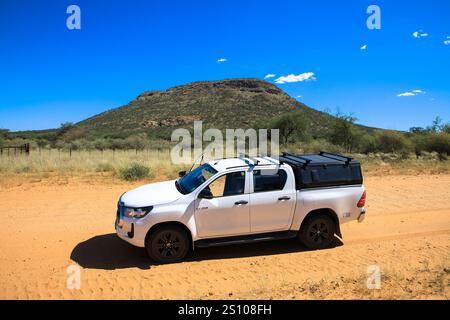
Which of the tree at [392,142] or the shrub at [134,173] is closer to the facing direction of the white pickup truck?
the shrub

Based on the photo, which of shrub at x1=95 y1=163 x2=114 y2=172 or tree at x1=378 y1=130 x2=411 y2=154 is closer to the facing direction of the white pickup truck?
the shrub

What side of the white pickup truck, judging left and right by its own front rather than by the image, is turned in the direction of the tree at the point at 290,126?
right

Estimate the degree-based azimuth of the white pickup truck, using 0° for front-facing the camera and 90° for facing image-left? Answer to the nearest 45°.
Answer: approximately 90°

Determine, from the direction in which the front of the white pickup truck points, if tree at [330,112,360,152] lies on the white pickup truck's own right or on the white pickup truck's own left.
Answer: on the white pickup truck's own right

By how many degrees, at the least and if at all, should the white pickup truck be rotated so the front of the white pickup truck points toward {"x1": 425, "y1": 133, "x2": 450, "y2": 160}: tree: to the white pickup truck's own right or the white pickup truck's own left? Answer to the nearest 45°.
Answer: approximately 135° to the white pickup truck's own right

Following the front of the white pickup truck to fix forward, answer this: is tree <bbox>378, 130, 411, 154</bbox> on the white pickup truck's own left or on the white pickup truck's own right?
on the white pickup truck's own right

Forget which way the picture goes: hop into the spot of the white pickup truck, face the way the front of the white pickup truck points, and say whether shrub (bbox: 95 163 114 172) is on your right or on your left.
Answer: on your right
